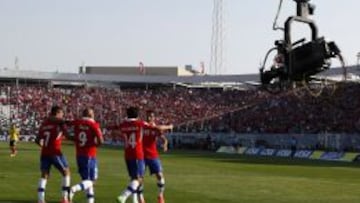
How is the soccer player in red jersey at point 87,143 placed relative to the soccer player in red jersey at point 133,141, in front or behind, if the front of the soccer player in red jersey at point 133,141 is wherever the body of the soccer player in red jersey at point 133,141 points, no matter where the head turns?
behind

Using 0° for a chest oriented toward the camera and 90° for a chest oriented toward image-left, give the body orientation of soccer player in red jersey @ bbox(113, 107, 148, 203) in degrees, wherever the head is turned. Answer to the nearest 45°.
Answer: approximately 225°

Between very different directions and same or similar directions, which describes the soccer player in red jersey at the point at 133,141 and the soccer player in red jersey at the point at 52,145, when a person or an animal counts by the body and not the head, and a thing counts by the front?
same or similar directions

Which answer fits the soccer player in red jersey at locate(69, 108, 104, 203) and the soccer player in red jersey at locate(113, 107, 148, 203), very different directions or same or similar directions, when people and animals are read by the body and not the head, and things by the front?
same or similar directions

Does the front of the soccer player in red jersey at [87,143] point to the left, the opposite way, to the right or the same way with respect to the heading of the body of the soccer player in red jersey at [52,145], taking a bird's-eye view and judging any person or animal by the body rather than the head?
the same way

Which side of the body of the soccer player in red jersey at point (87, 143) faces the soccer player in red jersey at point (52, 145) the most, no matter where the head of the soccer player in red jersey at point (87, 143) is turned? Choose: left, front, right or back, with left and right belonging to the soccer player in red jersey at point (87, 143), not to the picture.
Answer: left

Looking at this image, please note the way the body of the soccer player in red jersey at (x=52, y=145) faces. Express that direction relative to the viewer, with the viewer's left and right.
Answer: facing away from the viewer and to the right of the viewer

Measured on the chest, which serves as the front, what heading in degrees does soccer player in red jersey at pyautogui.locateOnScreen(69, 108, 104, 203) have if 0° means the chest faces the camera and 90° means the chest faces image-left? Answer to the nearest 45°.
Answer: approximately 225°

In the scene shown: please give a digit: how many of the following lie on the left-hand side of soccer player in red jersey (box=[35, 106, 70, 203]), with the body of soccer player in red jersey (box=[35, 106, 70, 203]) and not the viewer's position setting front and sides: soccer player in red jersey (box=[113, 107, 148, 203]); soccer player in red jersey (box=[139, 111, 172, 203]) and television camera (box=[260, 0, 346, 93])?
0

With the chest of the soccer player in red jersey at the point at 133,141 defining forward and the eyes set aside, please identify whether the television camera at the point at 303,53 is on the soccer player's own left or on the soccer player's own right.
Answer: on the soccer player's own right

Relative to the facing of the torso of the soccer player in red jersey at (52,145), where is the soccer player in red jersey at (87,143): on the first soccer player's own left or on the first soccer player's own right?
on the first soccer player's own right

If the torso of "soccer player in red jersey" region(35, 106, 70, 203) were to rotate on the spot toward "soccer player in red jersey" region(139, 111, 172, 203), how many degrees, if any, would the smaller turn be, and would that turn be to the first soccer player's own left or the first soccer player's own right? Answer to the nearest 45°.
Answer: approximately 45° to the first soccer player's own right

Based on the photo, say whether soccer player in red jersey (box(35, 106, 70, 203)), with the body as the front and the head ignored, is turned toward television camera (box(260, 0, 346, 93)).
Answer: no

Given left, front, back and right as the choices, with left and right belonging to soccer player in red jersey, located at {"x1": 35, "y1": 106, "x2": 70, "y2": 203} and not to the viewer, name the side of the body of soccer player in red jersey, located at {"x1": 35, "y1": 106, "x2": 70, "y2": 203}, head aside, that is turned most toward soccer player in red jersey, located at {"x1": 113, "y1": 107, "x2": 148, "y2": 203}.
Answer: right
